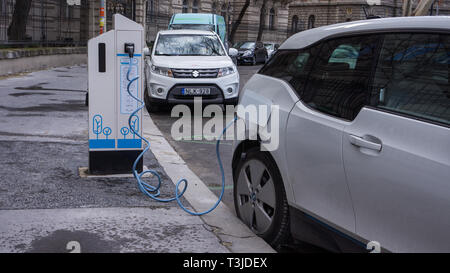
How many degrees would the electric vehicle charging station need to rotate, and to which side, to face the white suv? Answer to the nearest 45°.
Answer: approximately 180°

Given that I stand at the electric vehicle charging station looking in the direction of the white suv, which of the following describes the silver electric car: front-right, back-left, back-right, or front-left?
back-right

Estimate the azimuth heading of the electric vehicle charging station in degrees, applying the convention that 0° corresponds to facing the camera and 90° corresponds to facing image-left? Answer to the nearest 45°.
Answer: approximately 0°

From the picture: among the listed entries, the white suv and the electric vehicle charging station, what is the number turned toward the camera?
2

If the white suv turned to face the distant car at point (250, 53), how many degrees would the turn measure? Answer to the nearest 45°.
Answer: approximately 180°

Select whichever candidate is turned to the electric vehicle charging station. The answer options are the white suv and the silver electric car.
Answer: the white suv

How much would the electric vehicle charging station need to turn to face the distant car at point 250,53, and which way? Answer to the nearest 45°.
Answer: approximately 180°

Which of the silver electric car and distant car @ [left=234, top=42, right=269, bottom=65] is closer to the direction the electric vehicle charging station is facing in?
the silver electric car

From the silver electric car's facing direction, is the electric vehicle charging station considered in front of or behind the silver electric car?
behind

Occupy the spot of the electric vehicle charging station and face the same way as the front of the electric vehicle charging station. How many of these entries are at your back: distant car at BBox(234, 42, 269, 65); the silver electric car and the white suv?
2
